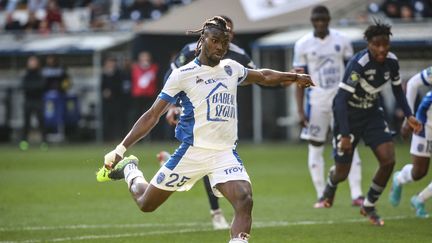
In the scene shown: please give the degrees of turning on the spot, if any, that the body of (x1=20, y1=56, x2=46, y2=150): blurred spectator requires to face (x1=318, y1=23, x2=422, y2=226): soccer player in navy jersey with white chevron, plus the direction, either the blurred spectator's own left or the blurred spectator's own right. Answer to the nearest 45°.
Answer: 0° — they already face them

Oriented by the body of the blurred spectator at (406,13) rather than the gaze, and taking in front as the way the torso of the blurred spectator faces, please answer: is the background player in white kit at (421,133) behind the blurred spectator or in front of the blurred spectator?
in front

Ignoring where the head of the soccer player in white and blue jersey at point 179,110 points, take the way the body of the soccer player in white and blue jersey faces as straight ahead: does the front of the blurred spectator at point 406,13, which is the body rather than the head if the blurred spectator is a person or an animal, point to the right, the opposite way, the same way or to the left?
the same way

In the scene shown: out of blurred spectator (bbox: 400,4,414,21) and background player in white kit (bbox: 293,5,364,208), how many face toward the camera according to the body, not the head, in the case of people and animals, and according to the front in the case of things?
2

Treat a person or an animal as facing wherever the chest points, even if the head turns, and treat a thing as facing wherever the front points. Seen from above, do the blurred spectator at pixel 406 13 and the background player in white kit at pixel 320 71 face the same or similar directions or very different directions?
same or similar directions

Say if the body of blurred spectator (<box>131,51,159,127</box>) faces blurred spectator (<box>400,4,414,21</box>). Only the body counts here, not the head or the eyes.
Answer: no

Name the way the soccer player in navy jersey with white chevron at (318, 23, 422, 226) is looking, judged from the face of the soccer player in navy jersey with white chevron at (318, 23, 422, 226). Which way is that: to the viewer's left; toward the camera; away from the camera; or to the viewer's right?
toward the camera

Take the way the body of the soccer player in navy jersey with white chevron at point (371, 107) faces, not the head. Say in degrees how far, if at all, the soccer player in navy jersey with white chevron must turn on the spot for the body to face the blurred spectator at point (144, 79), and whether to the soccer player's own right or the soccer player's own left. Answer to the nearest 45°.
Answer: approximately 180°

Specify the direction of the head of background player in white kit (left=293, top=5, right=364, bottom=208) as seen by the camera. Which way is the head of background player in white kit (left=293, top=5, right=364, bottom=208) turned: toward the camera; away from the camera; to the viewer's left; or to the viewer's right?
toward the camera

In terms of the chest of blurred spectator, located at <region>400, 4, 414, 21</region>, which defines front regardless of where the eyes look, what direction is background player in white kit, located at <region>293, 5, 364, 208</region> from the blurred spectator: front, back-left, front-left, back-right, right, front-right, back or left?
front

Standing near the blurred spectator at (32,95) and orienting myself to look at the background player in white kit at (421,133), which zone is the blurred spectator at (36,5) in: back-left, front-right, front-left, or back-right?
back-left

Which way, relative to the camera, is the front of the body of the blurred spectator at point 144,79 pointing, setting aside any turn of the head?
toward the camera

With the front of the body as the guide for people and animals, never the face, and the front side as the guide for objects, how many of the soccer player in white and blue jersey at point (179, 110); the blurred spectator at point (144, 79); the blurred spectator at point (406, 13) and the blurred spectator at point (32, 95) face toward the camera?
4

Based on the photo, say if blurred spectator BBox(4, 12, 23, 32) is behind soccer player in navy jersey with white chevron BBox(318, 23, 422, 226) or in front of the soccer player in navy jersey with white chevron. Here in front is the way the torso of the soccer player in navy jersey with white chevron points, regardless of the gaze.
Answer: behind
